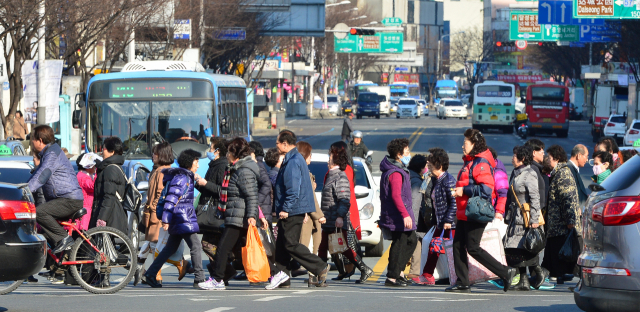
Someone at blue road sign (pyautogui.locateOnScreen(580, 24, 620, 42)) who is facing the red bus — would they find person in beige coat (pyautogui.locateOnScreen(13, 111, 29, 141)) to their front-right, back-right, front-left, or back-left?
back-left

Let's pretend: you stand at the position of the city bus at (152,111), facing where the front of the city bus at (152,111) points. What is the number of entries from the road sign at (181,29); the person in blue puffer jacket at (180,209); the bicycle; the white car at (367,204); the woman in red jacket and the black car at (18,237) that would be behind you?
1

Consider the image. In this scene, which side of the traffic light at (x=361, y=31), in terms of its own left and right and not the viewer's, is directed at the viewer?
front

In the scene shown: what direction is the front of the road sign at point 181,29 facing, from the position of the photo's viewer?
facing the viewer

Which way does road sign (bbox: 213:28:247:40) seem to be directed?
toward the camera

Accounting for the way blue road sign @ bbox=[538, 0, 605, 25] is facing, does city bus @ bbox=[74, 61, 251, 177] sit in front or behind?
in front

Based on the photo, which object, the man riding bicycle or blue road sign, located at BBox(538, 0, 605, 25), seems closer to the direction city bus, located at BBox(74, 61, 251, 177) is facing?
the man riding bicycle

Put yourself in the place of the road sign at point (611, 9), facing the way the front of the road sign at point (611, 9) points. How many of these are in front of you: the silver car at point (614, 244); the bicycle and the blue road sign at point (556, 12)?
2

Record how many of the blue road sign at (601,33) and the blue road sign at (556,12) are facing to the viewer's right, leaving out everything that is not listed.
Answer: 0

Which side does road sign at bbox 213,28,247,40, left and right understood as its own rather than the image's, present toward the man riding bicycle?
front

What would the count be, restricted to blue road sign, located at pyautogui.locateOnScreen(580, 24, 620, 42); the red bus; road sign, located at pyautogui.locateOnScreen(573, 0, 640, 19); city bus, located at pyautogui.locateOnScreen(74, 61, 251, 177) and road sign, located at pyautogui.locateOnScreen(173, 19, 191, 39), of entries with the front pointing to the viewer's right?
0

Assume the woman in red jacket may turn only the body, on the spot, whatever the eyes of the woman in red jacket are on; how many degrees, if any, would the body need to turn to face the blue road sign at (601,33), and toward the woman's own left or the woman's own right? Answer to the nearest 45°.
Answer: approximately 90° to the woman's own right
